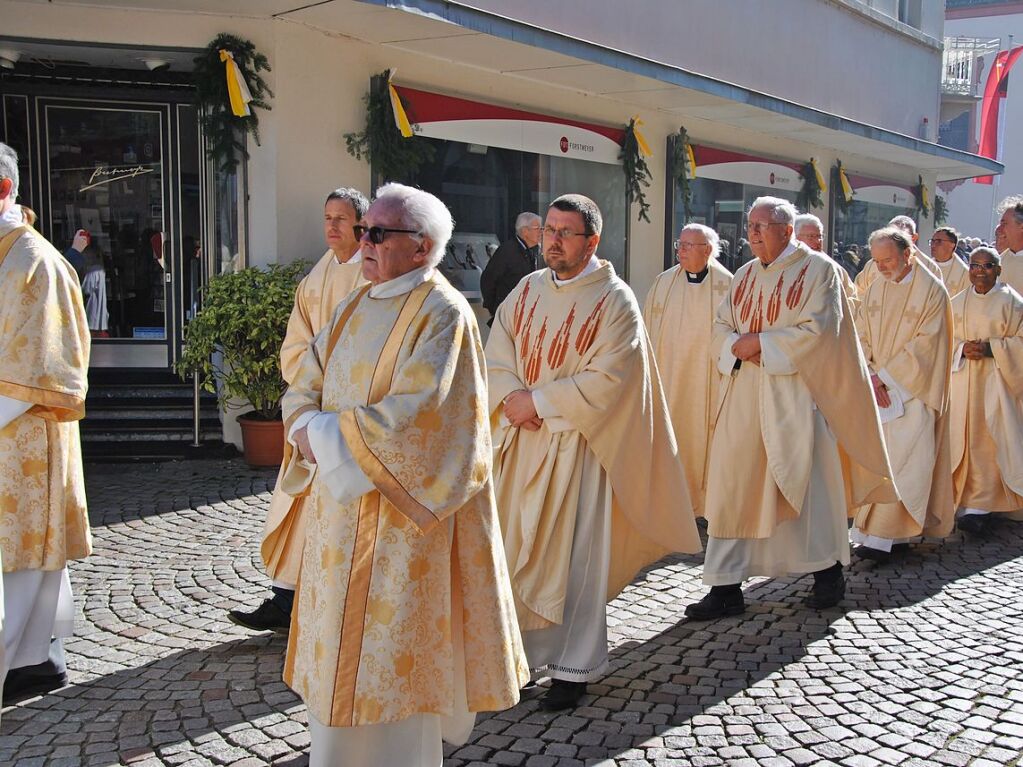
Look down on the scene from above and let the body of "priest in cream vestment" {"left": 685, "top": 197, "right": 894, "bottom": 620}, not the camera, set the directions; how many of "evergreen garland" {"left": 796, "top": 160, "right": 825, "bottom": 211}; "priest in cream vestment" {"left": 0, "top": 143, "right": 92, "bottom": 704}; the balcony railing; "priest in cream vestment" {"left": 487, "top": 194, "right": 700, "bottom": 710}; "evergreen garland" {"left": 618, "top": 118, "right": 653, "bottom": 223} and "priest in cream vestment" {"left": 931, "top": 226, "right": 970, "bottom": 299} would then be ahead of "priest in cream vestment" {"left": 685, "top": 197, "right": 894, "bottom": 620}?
2

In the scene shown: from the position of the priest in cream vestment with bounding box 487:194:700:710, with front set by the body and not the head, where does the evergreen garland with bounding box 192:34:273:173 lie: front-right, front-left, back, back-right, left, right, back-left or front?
right

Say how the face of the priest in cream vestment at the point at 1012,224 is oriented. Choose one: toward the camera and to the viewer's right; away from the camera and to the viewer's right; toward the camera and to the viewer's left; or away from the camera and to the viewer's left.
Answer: toward the camera and to the viewer's left

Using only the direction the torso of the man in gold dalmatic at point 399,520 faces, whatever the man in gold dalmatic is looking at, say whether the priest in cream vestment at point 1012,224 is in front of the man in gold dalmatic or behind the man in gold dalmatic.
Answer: behind

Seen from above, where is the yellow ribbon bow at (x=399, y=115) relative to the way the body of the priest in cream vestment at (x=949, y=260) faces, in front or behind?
in front

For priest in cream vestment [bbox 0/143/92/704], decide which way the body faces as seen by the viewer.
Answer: to the viewer's left

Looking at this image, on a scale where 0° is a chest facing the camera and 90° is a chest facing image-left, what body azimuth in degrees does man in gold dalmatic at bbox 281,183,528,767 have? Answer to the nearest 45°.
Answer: approximately 45°

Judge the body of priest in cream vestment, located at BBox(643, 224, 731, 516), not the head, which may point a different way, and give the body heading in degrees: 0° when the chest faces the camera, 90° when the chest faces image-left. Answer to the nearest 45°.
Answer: approximately 45°

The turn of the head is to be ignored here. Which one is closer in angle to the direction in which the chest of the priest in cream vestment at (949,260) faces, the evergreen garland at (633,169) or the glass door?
the glass door

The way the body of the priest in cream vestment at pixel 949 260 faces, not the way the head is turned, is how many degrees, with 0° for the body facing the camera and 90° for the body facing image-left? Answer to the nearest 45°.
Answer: approximately 45°

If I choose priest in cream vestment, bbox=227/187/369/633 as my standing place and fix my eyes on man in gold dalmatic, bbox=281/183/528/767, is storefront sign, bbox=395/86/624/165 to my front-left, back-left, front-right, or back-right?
back-left

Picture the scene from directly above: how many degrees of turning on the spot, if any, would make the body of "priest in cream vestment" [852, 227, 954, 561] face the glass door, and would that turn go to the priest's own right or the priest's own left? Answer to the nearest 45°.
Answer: approximately 45° to the priest's own right
